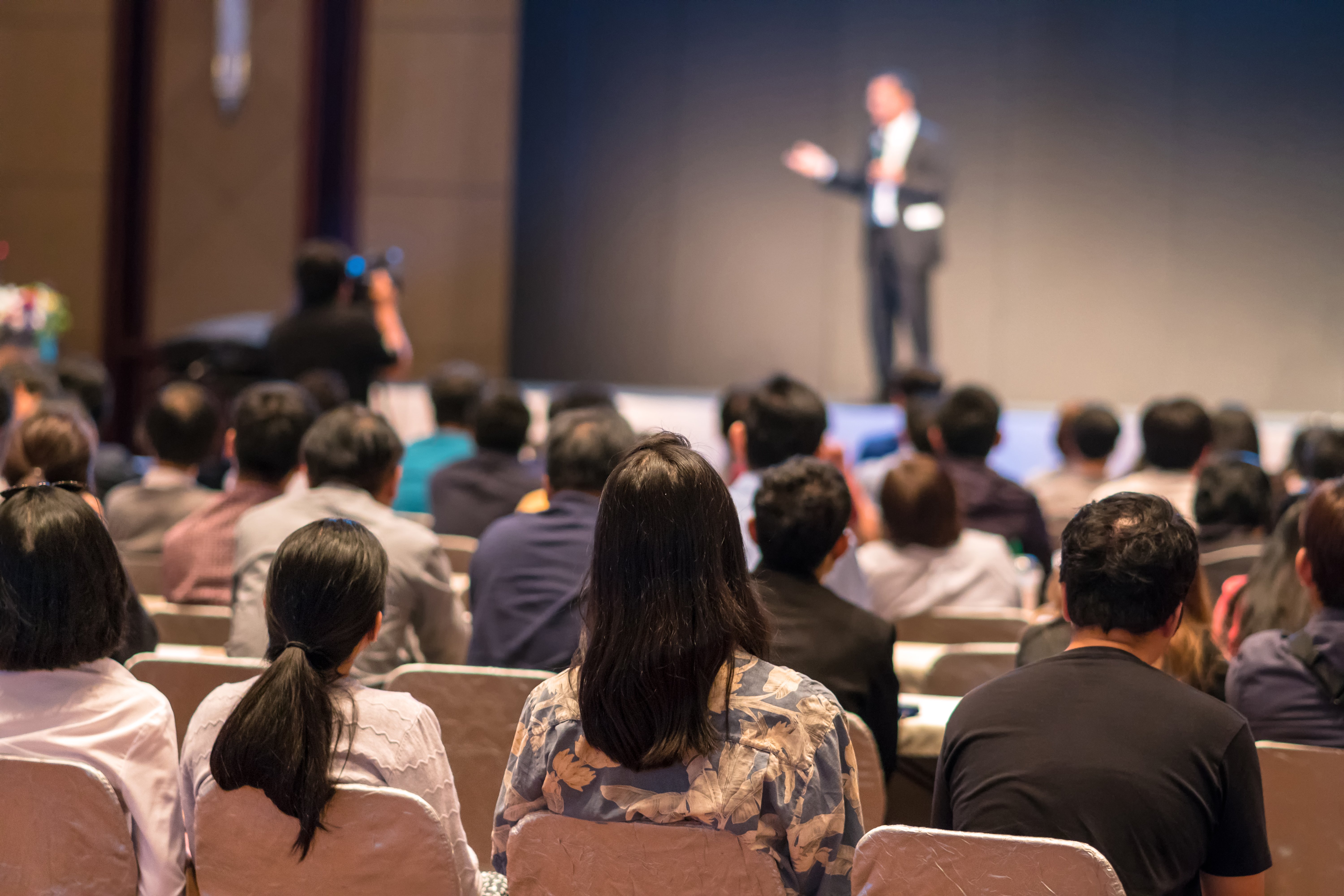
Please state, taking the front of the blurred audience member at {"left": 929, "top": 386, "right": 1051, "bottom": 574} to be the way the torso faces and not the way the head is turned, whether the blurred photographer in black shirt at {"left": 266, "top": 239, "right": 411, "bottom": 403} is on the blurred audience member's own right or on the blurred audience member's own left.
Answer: on the blurred audience member's own left

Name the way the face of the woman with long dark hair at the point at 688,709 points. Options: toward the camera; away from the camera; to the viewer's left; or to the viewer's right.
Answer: away from the camera

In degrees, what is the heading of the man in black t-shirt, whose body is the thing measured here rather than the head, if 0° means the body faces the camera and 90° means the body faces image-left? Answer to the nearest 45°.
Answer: approximately 180°

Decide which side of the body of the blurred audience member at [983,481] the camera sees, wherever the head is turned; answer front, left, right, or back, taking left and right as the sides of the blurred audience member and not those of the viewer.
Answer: back

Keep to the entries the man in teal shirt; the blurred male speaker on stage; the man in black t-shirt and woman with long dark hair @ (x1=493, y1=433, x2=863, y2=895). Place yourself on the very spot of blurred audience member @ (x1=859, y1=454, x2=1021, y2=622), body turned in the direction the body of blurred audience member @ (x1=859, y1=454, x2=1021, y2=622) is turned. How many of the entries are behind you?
2

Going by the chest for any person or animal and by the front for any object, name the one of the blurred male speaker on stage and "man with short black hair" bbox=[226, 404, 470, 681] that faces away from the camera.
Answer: the man with short black hair

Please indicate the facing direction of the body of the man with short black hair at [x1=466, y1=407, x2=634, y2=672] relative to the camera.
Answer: away from the camera

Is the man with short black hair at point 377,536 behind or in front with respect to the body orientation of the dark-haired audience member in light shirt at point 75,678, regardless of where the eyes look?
in front

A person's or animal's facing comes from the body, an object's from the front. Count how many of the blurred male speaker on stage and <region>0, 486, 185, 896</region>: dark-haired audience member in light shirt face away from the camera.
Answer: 1

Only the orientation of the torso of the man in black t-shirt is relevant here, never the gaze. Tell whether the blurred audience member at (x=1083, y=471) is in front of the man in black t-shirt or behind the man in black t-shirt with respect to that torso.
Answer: in front

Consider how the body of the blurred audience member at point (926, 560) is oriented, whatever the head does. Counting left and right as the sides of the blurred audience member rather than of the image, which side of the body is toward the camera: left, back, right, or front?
back

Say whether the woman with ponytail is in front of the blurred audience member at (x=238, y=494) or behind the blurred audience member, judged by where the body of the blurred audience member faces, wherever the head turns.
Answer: behind

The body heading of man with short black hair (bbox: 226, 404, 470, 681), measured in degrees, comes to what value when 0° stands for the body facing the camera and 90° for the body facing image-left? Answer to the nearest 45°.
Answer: approximately 180°
